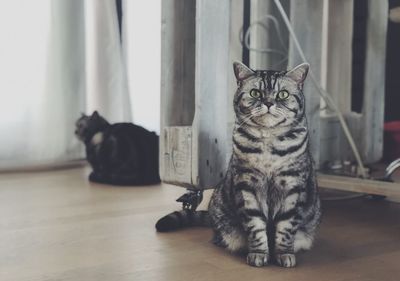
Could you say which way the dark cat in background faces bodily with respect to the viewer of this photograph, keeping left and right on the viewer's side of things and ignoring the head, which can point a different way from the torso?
facing to the left of the viewer

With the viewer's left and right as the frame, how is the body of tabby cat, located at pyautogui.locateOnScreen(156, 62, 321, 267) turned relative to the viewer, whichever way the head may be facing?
facing the viewer

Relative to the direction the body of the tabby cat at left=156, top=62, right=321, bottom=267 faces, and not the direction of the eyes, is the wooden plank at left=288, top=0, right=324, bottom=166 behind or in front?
behind

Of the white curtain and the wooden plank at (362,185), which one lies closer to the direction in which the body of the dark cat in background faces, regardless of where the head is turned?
the white curtain

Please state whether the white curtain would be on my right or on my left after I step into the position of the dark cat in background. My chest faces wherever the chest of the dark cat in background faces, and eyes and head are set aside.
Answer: on my right

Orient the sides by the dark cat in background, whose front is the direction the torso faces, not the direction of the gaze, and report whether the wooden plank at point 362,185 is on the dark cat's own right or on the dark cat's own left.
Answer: on the dark cat's own left

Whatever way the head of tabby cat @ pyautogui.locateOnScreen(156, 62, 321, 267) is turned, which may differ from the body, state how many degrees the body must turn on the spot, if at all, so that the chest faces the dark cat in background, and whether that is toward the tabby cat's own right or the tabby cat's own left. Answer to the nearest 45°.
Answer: approximately 135° to the tabby cat's own right

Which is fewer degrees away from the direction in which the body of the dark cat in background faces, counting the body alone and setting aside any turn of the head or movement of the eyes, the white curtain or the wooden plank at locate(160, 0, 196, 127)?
the white curtain

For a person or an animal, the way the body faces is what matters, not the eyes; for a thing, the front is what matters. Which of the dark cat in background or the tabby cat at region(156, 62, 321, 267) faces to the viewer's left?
the dark cat in background

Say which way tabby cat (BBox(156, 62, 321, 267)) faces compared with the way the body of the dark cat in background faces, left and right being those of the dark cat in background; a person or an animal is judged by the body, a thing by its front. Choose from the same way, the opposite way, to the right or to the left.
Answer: to the left

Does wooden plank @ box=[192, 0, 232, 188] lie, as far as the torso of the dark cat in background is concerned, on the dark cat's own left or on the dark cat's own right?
on the dark cat's own left

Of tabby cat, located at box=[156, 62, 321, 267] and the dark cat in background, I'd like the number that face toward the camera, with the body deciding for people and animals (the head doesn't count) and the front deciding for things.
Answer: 1

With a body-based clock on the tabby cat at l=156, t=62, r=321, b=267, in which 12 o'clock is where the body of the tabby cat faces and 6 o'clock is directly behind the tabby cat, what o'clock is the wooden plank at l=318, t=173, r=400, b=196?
The wooden plank is roughly at 7 o'clock from the tabby cat.
